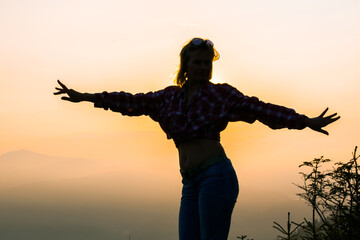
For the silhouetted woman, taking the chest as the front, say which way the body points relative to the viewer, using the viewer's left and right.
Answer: facing the viewer and to the left of the viewer
